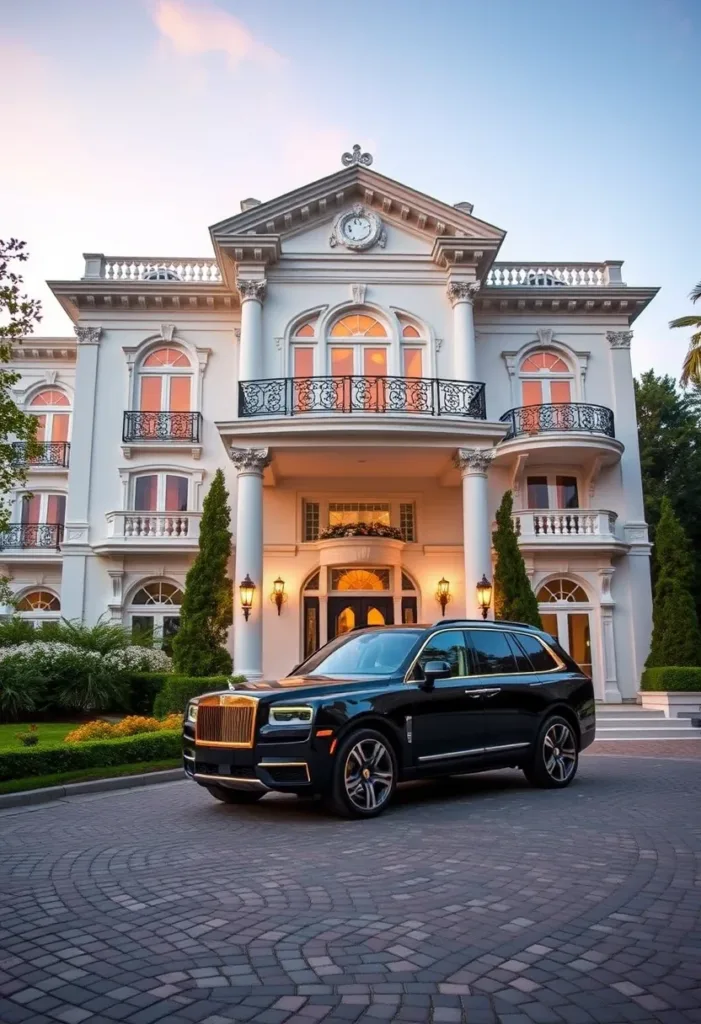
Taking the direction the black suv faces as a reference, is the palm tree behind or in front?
behind

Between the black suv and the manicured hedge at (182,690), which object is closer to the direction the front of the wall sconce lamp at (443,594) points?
the black suv

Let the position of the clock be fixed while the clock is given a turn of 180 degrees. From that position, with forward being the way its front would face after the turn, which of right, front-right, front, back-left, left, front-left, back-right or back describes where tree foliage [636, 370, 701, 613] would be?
front-right

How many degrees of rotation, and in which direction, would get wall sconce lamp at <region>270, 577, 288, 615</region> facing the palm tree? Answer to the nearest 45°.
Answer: approximately 90° to its left

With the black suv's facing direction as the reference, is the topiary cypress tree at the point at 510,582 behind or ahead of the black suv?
behind

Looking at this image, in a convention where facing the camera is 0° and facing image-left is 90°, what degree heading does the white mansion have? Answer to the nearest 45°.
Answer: approximately 0°

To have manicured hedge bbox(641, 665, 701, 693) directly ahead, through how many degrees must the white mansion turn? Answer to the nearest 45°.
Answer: approximately 45° to its left

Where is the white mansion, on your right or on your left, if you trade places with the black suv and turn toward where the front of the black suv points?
on your right

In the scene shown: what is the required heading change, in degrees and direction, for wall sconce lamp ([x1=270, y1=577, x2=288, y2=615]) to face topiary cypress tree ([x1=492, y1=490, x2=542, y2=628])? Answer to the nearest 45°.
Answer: approximately 45° to its left

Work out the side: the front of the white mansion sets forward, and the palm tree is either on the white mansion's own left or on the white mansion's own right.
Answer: on the white mansion's own left

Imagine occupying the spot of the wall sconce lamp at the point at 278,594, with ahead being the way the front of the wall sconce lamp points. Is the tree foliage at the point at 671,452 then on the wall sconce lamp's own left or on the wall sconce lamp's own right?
on the wall sconce lamp's own left

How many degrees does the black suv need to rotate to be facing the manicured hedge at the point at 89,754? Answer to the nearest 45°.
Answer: approximately 90° to its right
